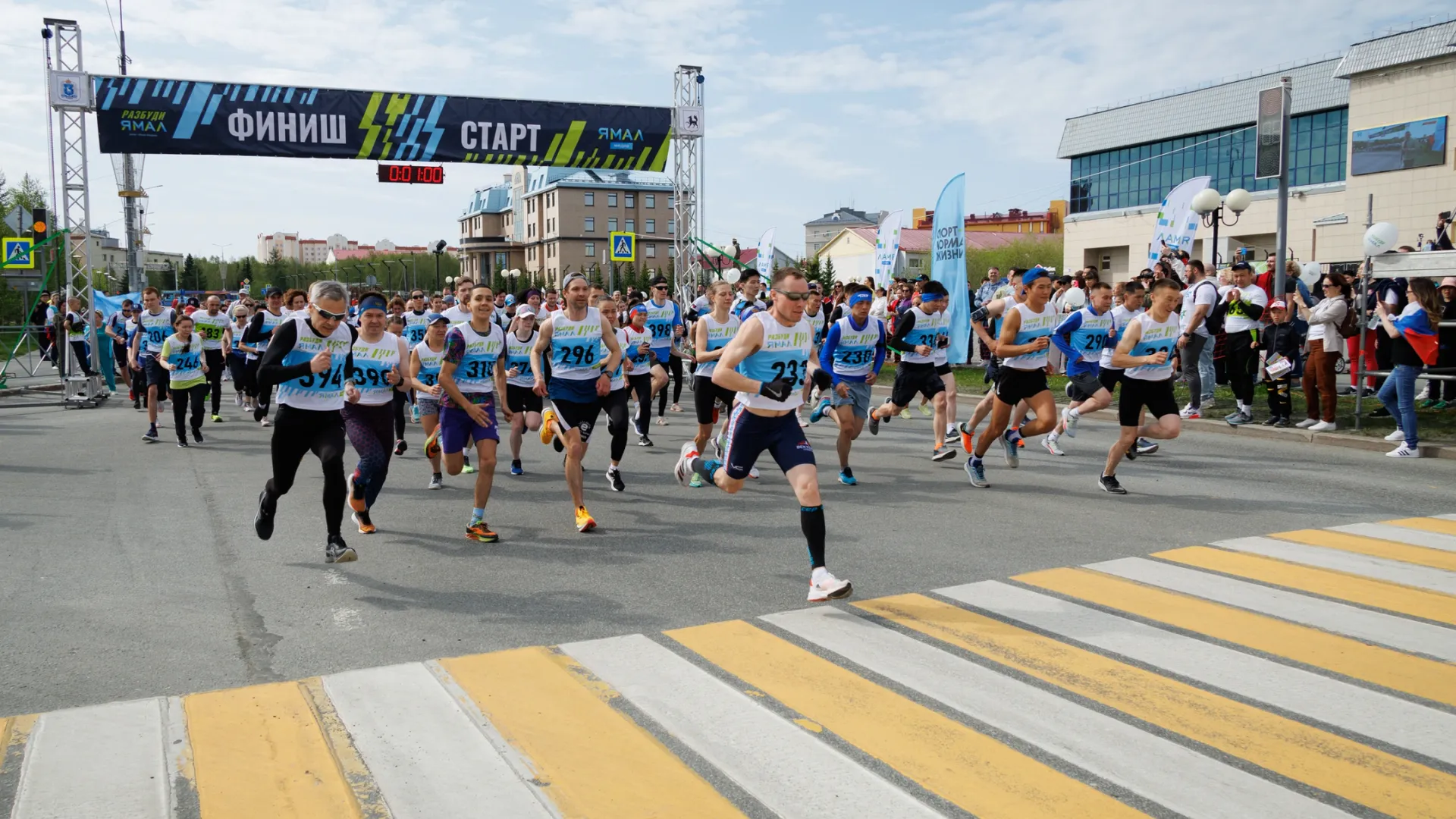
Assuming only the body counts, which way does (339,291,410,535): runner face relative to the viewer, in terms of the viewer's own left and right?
facing the viewer

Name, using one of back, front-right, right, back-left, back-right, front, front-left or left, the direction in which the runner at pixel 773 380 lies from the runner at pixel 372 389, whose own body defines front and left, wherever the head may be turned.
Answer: front-left

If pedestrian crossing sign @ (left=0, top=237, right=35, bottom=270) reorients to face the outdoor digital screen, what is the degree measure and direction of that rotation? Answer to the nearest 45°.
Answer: approximately 90° to its left

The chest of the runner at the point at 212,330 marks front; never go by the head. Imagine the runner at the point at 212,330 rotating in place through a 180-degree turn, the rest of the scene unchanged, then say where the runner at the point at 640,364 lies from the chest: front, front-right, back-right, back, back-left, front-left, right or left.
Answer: back-right

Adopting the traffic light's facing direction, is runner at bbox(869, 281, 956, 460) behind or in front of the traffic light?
in front

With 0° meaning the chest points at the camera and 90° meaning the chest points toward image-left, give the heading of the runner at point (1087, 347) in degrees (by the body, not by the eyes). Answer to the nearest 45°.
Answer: approximately 315°

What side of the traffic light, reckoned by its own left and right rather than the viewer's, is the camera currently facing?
front

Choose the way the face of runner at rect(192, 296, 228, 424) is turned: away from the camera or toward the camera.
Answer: toward the camera

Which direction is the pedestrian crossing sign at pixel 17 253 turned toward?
toward the camera

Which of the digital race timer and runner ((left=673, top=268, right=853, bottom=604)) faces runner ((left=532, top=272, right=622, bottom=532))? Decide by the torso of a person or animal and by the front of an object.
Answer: the digital race timer

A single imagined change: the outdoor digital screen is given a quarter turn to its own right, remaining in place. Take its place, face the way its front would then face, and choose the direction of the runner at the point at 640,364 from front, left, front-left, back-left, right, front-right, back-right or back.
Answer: back-left

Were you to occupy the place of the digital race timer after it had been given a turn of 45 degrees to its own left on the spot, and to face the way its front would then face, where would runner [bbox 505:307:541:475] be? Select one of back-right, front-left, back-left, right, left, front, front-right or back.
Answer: front-right
